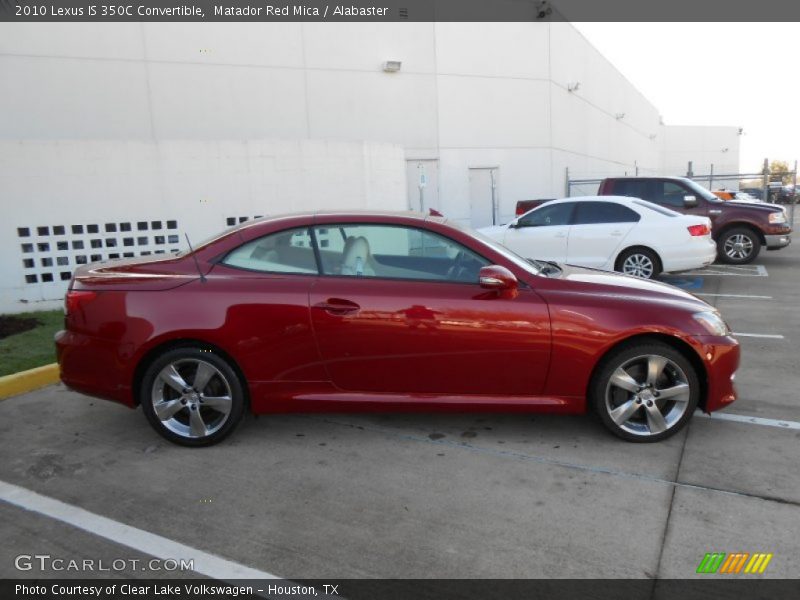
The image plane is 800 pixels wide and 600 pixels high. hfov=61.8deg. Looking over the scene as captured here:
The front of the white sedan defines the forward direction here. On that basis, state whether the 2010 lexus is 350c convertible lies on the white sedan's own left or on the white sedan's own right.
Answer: on the white sedan's own left

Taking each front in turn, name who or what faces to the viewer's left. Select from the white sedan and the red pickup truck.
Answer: the white sedan

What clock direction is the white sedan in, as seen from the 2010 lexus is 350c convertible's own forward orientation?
The white sedan is roughly at 10 o'clock from the 2010 lexus is 350c convertible.

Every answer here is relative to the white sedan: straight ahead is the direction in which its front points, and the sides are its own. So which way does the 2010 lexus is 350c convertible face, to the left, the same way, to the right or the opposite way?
the opposite way

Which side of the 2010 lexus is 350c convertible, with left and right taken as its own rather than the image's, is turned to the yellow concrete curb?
back

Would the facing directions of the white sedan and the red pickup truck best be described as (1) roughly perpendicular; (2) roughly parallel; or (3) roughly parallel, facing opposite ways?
roughly parallel, facing opposite ways

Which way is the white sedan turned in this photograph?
to the viewer's left

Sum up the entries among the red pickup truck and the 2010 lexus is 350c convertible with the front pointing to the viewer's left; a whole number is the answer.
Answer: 0

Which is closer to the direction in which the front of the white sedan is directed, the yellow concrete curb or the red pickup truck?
the yellow concrete curb

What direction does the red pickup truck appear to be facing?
to the viewer's right

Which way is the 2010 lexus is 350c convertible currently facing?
to the viewer's right

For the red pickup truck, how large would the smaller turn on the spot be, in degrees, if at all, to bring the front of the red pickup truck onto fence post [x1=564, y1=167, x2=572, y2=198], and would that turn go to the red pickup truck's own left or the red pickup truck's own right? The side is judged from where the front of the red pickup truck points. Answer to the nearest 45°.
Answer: approximately 135° to the red pickup truck's own left

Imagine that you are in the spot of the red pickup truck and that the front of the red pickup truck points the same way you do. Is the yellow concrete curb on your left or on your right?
on your right

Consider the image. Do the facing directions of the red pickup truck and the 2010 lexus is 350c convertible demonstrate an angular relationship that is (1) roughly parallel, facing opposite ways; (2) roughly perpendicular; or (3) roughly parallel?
roughly parallel

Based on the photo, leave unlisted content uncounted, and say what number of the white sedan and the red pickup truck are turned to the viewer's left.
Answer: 1
